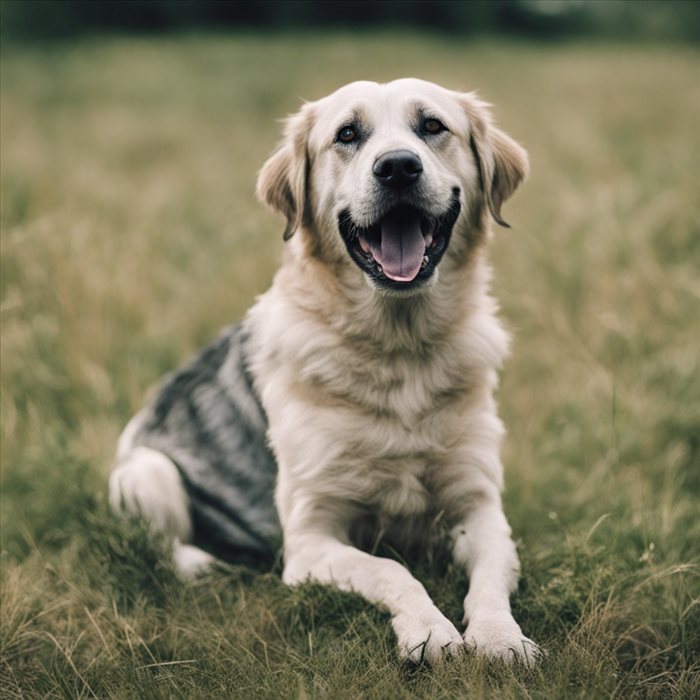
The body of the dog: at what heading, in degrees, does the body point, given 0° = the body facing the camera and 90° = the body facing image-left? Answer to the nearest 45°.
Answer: approximately 315°
